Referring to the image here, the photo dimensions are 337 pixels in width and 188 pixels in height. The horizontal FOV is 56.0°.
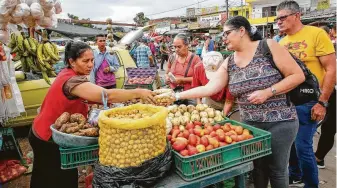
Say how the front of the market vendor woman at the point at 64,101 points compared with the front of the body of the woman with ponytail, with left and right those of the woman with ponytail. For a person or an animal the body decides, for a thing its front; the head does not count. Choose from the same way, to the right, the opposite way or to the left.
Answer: the opposite way

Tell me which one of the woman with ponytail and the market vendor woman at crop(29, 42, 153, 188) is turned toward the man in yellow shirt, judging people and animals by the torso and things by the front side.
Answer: the market vendor woman

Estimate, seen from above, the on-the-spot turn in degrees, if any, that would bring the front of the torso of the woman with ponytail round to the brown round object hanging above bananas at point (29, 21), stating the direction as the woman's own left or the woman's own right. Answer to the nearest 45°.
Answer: approximately 45° to the woman's own right

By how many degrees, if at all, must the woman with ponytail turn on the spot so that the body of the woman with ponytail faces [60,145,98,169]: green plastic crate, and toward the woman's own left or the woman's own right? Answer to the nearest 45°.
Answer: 0° — they already face it

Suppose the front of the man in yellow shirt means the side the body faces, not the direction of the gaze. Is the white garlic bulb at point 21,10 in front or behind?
in front

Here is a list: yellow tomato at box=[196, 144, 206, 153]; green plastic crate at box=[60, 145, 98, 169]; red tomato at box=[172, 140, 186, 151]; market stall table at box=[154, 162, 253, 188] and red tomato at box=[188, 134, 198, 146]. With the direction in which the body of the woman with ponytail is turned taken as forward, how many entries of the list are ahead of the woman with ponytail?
5

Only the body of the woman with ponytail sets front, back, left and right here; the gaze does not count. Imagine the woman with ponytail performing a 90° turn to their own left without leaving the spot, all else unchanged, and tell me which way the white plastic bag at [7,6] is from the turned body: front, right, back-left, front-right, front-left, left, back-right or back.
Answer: back-right

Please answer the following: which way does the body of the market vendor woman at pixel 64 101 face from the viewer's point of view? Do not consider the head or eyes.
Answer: to the viewer's right

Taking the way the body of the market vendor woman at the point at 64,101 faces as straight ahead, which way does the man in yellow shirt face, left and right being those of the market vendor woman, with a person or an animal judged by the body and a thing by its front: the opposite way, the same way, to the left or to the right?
the opposite way

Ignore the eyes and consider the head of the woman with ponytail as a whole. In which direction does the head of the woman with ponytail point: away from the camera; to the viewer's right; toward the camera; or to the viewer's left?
to the viewer's left

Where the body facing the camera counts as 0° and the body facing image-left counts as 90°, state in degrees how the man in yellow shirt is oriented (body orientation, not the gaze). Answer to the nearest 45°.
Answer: approximately 45°

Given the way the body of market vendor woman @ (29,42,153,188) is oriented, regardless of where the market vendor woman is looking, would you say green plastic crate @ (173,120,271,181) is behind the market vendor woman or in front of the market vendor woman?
in front

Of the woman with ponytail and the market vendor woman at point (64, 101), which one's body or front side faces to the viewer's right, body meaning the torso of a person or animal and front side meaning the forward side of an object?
the market vendor woman
